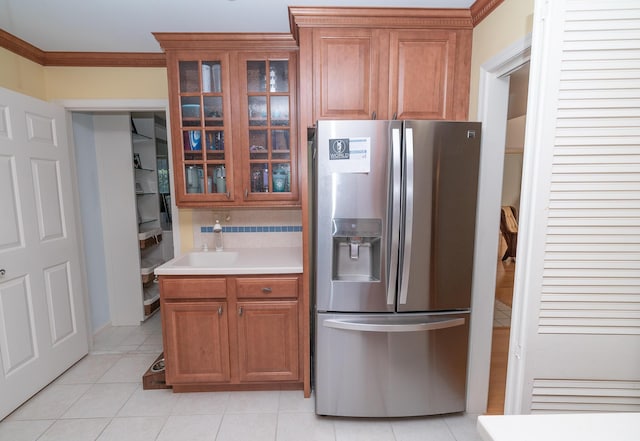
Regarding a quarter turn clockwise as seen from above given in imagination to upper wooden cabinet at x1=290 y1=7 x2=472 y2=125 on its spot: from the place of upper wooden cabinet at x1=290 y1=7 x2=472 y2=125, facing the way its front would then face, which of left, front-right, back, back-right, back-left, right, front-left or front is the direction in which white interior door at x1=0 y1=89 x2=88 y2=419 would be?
front

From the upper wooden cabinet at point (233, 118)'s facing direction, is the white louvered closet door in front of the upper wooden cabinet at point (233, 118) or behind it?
in front

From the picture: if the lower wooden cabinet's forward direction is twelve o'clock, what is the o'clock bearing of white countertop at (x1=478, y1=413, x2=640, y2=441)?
The white countertop is roughly at 11 o'clock from the lower wooden cabinet.

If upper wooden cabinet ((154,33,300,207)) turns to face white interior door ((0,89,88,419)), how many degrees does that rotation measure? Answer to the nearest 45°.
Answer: approximately 90° to its right

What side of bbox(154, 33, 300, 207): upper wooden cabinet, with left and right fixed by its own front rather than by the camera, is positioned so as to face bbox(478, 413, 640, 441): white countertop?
front

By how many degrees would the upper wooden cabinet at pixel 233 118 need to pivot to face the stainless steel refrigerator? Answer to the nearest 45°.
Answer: approximately 45° to its left

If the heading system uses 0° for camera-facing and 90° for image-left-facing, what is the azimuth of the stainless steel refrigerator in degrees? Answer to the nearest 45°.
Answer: approximately 0°

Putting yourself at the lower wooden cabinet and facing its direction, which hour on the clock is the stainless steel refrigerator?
The stainless steel refrigerator is roughly at 10 o'clock from the lower wooden cabinet.
